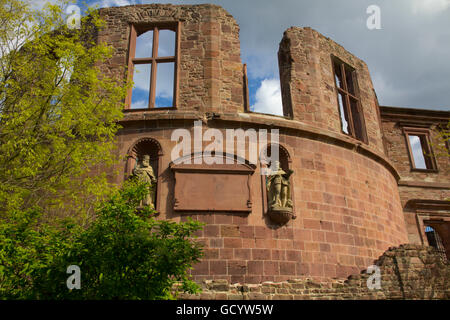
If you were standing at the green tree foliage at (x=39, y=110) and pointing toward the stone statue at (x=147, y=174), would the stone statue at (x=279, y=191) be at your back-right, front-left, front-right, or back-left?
front-right

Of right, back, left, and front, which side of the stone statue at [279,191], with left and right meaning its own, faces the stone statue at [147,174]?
right

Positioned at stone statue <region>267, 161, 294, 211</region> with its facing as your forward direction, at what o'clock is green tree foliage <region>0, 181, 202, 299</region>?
The green tree foliage is roughly at 1 o'clock from the stone statue.

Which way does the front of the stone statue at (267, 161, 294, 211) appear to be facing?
toward the camera

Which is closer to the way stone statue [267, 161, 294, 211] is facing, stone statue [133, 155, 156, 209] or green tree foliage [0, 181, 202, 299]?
the green tree foliage

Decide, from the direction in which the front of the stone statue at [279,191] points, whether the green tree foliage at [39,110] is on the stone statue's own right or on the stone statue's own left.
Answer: on the stone statue's own right
